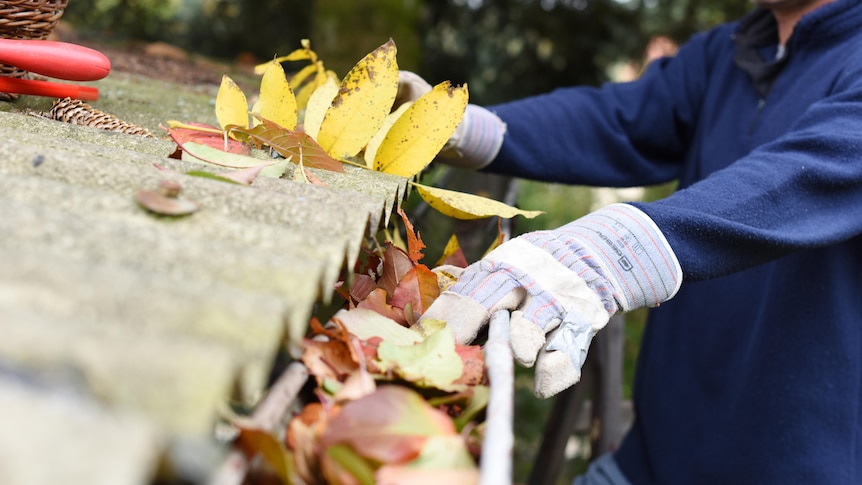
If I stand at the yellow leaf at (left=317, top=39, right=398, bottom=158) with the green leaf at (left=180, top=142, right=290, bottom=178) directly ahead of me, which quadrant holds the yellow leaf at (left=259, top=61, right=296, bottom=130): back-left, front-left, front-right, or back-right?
front-right

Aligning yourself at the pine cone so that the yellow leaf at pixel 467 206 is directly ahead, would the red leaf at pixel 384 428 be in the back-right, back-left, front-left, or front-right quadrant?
front-right

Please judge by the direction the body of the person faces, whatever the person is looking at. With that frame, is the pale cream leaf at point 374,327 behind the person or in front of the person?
in front

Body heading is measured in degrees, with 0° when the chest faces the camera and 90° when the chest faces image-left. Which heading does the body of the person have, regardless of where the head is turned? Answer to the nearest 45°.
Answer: approximately 45°

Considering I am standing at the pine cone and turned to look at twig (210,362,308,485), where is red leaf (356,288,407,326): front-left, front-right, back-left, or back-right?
front-left

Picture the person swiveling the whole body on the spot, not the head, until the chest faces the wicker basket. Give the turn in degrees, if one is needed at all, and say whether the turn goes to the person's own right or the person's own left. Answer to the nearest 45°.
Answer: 0° — they already face it

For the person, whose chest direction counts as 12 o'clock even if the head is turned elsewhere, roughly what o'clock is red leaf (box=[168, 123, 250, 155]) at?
The red leaf is roughly at 12 o'clock from the person.

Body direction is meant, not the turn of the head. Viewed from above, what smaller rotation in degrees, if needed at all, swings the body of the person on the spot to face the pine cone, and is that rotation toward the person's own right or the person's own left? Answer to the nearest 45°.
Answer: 0° — they already face it

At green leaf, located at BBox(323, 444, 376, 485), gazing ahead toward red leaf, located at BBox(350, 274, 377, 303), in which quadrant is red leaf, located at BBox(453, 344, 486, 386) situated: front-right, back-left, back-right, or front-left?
front-right

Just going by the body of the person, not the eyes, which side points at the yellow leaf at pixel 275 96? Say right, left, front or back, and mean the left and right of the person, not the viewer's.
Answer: front

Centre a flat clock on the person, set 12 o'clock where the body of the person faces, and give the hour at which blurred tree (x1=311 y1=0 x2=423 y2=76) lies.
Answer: The blurred tree is roughly at 3 o'clock from the person.

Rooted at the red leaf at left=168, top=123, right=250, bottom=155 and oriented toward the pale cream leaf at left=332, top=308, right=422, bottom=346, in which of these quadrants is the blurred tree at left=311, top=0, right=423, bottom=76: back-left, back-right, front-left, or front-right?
back-left

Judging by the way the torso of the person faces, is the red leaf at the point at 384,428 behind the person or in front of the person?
in front

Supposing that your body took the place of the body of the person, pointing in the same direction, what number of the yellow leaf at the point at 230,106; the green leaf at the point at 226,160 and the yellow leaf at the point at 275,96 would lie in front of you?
3

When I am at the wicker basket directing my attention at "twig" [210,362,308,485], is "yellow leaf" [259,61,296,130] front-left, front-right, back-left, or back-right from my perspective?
front-left

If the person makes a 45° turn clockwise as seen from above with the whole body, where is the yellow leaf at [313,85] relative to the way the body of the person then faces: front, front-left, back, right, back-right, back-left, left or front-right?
front

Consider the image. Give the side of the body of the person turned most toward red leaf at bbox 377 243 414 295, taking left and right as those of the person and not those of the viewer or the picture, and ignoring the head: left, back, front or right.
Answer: front
